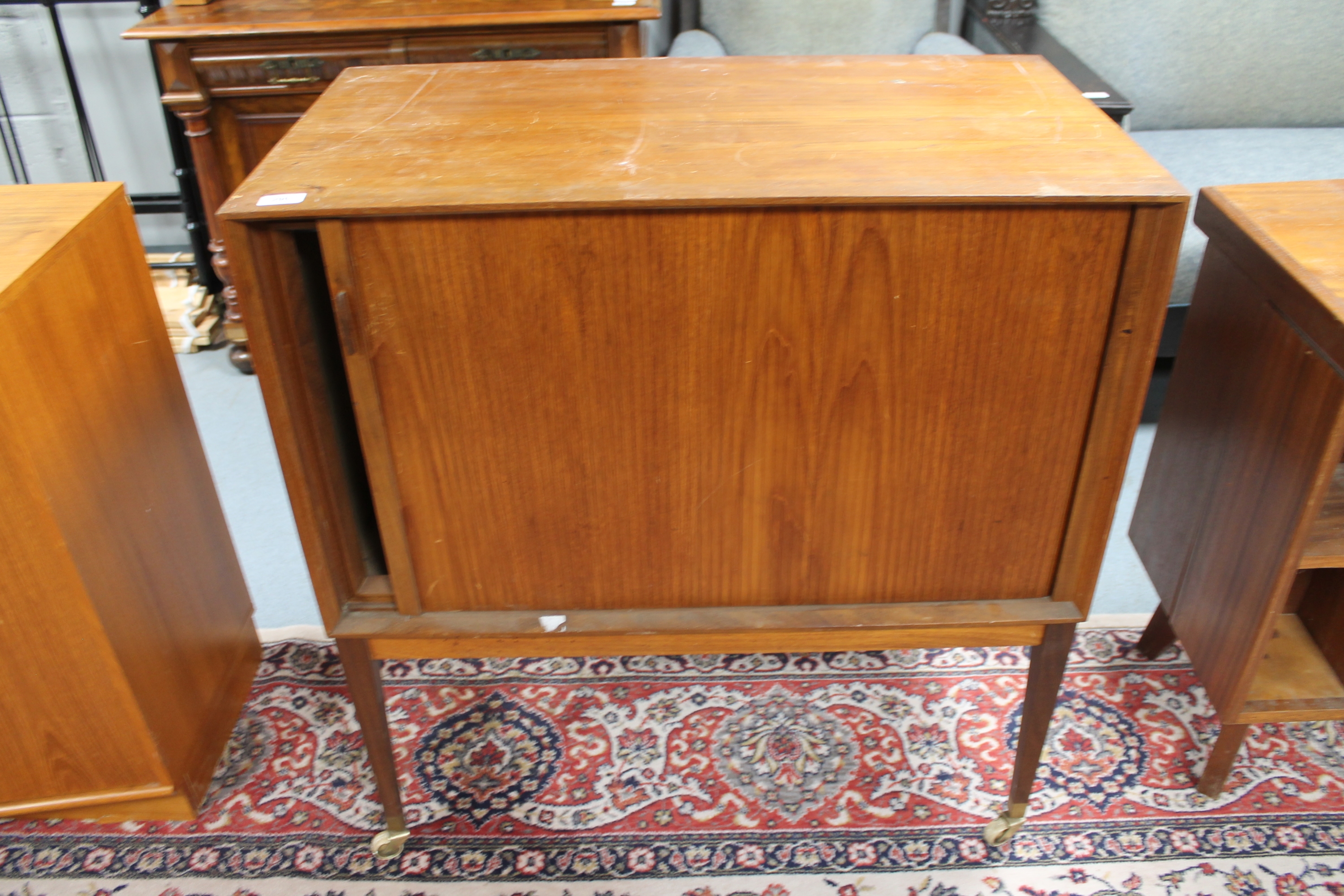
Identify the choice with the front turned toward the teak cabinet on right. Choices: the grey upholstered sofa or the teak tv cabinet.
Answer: the grey upholstered sofa

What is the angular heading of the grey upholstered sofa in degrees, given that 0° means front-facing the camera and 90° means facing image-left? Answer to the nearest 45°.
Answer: approximately 0°

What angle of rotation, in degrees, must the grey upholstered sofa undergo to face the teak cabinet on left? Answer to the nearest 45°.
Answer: approximately 45° to its right

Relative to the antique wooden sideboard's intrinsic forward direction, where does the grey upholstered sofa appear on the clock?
The grey upholstered sofa is roughly at 9 o'clock from the antique wooden sideboard.

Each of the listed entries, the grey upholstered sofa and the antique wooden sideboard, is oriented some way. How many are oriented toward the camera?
2

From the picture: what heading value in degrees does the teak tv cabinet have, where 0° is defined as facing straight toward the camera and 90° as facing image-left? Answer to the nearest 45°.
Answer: approximately 0°

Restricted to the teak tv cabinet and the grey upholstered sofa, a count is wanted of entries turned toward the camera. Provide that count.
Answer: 2
